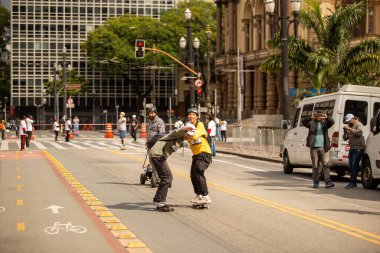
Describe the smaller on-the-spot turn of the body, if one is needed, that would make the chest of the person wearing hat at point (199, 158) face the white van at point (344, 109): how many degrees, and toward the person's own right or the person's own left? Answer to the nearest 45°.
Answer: approximately 180°

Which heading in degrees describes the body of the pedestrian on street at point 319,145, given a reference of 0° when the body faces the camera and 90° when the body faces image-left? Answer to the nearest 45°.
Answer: approximately 0°

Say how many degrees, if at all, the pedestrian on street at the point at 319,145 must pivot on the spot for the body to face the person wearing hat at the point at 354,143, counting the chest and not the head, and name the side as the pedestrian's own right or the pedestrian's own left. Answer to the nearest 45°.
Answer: approximately 135° to the pedestrian's own left

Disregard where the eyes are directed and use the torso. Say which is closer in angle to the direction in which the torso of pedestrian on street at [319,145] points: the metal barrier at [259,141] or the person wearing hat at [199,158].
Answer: the person wearing hat
